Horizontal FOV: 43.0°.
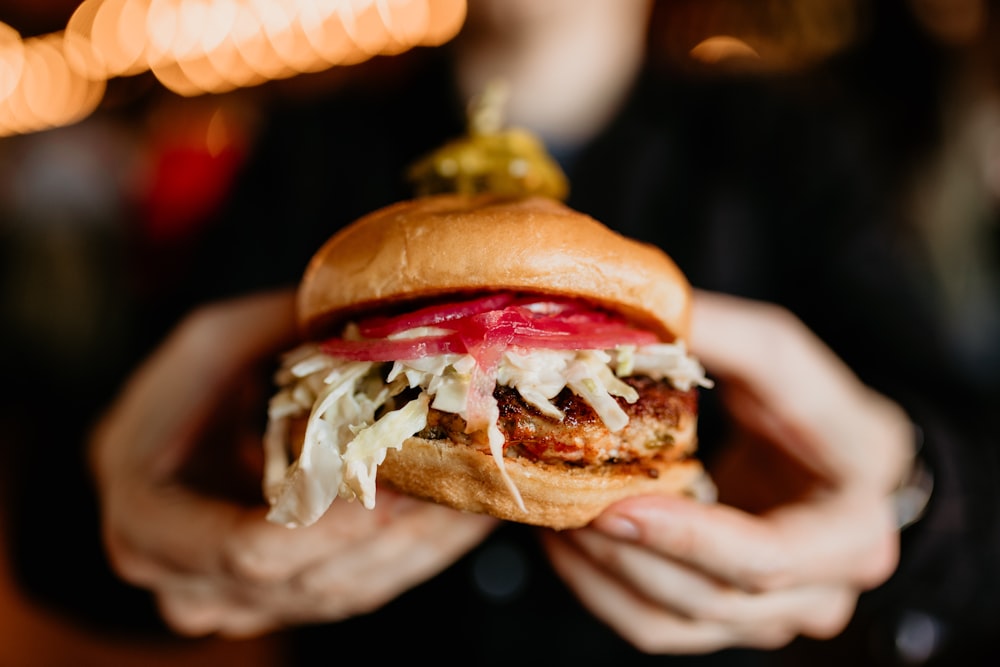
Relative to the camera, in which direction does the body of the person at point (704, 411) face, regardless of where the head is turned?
toward the camera
